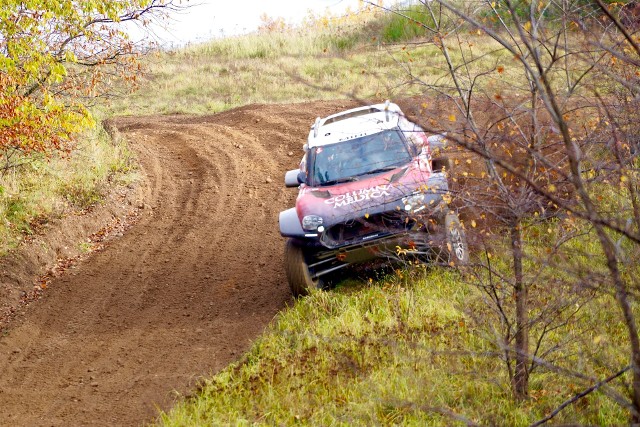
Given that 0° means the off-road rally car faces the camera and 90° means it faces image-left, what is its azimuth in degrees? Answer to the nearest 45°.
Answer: approximately 0°
